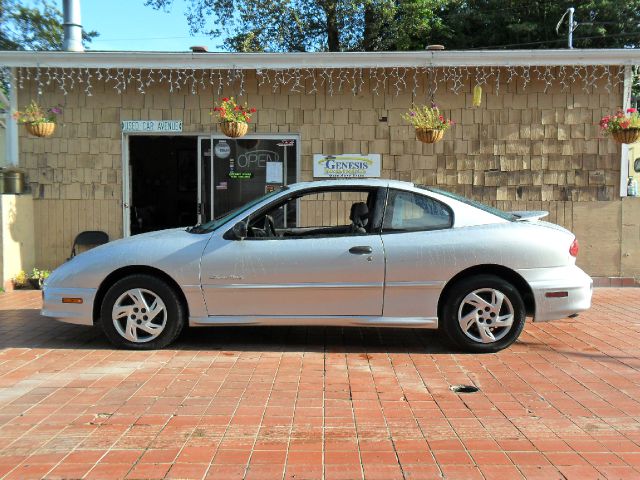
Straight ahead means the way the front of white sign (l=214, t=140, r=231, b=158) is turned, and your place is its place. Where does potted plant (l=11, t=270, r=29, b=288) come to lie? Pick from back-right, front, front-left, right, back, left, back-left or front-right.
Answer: right

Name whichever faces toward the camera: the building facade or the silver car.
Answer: the building facade

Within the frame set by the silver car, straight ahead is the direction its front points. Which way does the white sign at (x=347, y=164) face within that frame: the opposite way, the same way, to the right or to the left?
to the left

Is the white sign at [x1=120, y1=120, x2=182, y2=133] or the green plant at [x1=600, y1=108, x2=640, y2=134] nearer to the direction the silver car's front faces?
the white sign

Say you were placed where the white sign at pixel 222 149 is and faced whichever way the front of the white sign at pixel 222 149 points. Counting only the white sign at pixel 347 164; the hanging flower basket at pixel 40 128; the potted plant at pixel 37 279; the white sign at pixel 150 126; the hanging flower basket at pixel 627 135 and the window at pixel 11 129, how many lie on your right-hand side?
4

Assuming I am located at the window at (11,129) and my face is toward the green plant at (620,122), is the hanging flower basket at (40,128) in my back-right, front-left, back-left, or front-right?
front-right

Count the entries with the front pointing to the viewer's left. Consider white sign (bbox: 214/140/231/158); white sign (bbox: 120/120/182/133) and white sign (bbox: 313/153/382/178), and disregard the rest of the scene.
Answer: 0

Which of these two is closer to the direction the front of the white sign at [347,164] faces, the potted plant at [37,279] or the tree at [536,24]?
the potted plant

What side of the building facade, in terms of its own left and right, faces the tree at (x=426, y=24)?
back

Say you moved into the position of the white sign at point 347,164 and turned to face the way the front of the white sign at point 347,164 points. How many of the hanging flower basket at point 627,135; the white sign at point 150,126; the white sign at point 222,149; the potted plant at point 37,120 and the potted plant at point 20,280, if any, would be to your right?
4

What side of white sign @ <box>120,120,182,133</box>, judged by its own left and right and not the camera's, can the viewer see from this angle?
front

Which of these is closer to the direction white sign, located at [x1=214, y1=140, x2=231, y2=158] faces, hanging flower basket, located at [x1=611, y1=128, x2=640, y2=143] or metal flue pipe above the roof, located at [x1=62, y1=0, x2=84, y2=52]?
the hanging flower basket

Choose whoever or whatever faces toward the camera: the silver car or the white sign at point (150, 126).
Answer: the white sign

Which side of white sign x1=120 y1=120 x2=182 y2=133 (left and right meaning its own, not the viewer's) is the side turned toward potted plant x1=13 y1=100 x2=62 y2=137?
right

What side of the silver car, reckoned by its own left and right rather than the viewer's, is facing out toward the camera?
left

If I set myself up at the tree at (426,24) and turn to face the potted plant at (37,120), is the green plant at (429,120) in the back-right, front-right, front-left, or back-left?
front-left

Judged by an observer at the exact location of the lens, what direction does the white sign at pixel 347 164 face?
facing the viewer

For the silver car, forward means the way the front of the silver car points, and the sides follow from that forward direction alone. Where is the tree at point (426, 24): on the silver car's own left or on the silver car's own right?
on the silver car's own right
